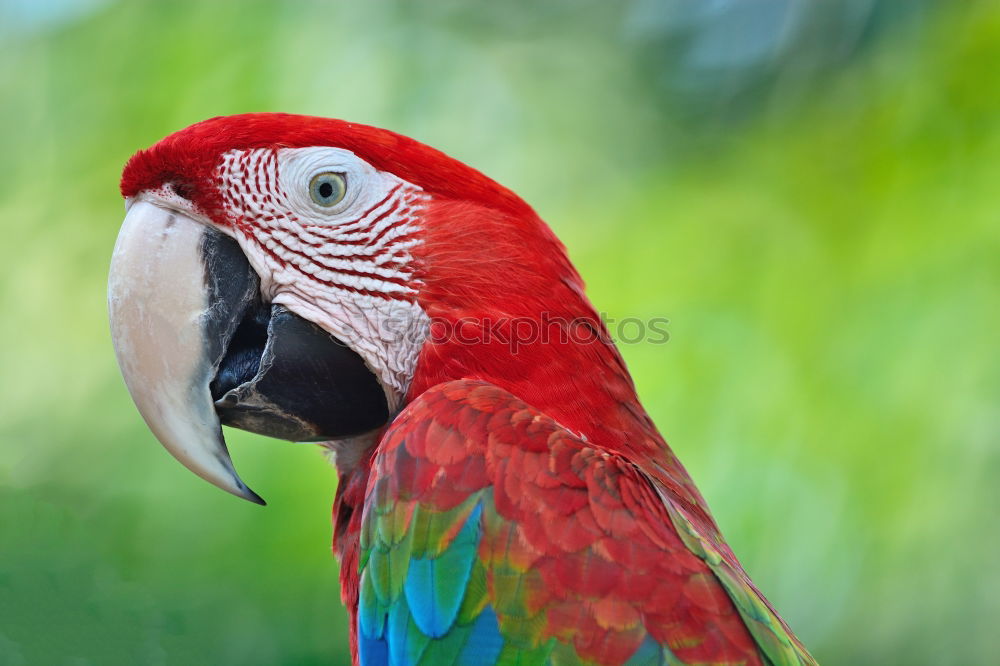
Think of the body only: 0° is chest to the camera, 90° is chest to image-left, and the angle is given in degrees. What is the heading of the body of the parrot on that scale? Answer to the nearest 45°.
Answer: approximately 90°
